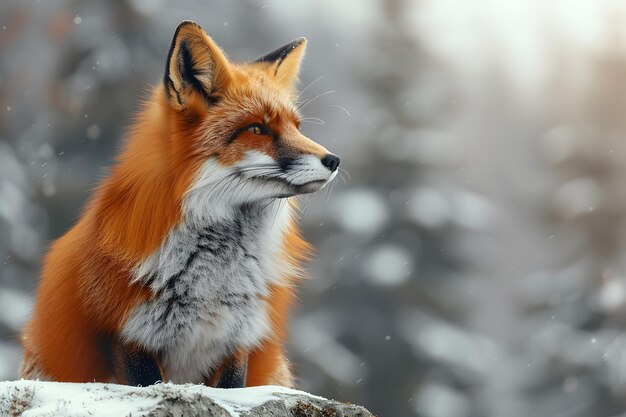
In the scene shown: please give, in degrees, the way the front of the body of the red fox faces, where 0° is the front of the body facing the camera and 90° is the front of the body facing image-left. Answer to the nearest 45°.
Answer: approximately 315°
